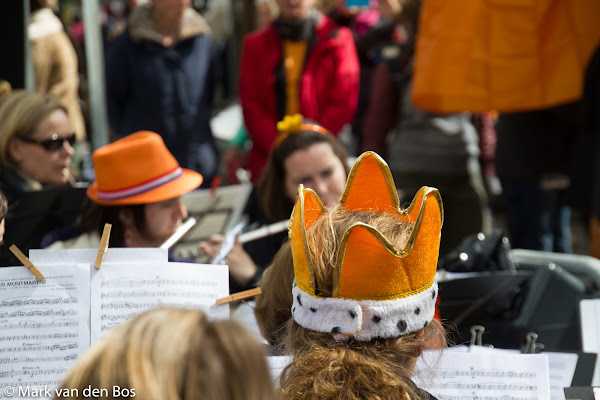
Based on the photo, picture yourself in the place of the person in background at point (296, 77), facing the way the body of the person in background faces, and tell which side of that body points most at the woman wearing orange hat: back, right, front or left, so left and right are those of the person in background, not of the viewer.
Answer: front

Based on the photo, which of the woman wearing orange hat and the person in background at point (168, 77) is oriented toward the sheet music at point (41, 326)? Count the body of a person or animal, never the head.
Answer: the person in background

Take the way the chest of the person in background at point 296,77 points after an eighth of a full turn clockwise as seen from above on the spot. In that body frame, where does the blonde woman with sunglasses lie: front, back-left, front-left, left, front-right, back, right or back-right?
front

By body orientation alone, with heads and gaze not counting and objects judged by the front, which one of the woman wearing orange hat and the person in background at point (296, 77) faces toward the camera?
the person in background

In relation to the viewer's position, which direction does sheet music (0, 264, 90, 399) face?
facing the viewer

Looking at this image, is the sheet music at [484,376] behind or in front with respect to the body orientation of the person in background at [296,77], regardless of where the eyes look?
in front

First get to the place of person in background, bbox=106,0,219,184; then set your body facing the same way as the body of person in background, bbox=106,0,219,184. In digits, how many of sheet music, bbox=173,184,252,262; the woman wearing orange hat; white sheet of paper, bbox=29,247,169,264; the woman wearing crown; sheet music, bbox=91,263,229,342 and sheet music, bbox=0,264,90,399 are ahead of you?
6

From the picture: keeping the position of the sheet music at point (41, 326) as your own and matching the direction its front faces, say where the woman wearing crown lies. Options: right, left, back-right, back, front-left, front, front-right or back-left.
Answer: front-left

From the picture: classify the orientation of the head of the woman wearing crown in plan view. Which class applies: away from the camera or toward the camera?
away from the camera

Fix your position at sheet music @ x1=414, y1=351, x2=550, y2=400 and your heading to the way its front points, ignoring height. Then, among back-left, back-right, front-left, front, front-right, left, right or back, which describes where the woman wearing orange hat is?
back-right

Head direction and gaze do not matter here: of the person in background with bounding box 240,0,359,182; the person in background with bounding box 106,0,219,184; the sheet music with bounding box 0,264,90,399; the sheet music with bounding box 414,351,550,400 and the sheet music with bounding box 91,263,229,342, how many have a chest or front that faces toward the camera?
5

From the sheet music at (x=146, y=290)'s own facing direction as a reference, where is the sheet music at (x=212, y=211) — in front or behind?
behind

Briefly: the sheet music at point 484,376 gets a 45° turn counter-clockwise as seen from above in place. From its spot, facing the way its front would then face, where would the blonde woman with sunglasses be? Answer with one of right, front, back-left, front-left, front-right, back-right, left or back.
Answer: back

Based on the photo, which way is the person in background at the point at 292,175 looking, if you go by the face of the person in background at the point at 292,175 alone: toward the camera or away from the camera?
toward the camera

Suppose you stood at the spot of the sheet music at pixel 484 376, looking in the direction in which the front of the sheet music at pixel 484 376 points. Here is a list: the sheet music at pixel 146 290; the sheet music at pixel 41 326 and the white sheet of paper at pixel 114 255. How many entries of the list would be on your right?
3

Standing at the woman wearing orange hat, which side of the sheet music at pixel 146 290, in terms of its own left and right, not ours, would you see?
back

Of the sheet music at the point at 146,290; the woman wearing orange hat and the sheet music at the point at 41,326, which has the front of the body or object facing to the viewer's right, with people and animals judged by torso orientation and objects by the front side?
the woman wearing orange hat

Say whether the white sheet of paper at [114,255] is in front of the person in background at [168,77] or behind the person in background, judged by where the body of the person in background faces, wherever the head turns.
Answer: in front
